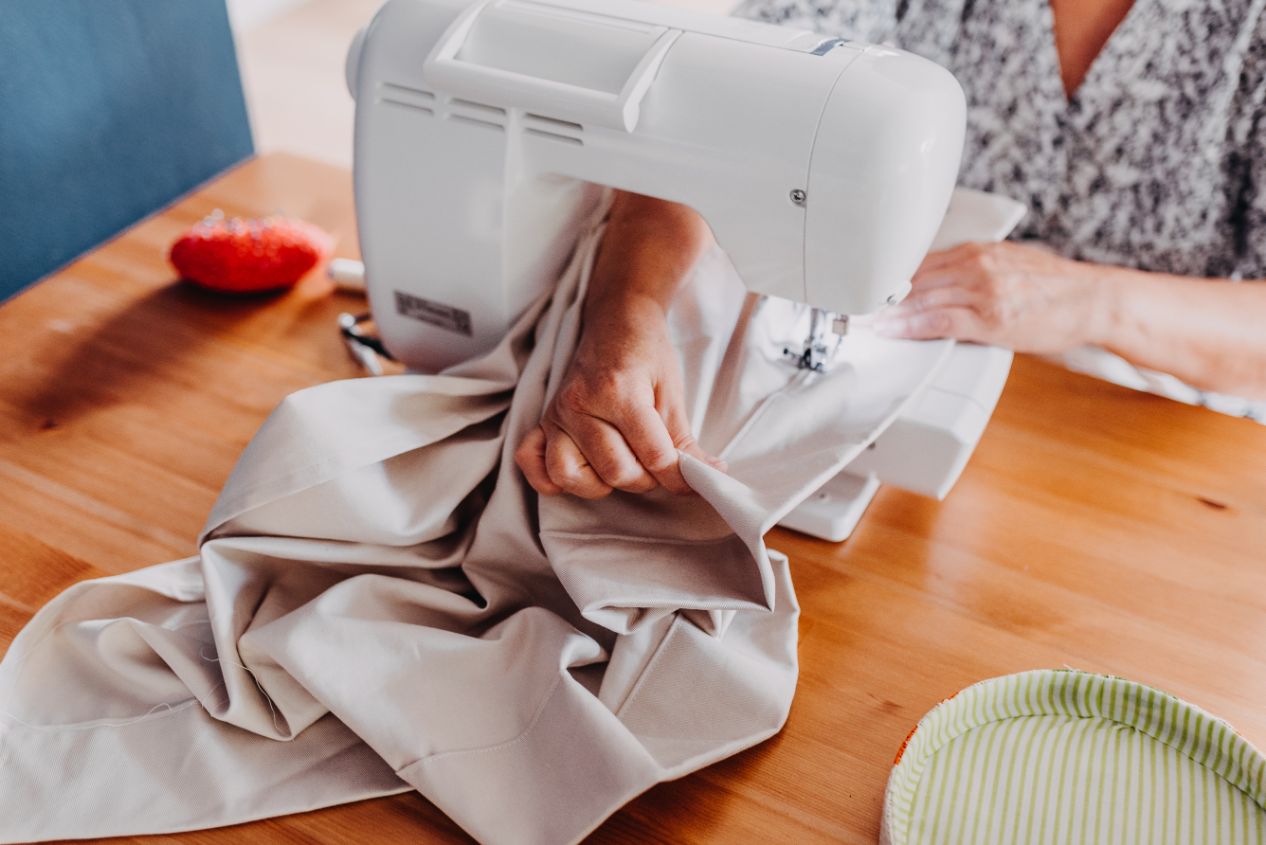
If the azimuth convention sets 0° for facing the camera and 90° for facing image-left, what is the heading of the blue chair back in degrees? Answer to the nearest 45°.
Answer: approximately 315°

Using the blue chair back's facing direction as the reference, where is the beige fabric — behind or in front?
in front

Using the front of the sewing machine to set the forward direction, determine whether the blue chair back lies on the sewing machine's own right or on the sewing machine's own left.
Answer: on the sewing machine's own left

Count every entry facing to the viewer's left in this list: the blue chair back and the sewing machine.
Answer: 0

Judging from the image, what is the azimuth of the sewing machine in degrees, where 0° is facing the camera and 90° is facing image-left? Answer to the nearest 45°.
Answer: approximately 225°

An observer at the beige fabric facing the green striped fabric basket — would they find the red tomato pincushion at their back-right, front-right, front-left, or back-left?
back-left

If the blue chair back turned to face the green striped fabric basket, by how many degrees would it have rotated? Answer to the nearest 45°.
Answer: approximately 45° to its right

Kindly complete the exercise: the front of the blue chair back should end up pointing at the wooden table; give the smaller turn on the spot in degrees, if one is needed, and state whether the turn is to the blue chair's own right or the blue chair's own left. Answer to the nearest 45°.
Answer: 0° — it already faces it

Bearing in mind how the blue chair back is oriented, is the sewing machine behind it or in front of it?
in front
